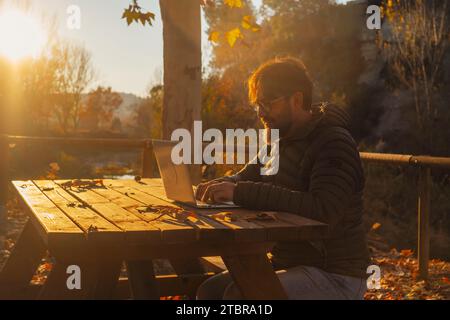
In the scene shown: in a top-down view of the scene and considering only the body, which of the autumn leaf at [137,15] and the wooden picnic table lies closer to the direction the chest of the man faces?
the wooden picnic table

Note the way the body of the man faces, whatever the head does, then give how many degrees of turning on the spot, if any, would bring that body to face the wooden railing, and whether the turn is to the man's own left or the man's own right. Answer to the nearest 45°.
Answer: approximately 90° to the man's own right

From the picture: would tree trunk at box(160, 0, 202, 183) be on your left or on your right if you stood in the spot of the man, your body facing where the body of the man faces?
on your right

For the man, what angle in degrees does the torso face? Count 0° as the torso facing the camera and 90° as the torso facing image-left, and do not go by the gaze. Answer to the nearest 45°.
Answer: approximately 90°
